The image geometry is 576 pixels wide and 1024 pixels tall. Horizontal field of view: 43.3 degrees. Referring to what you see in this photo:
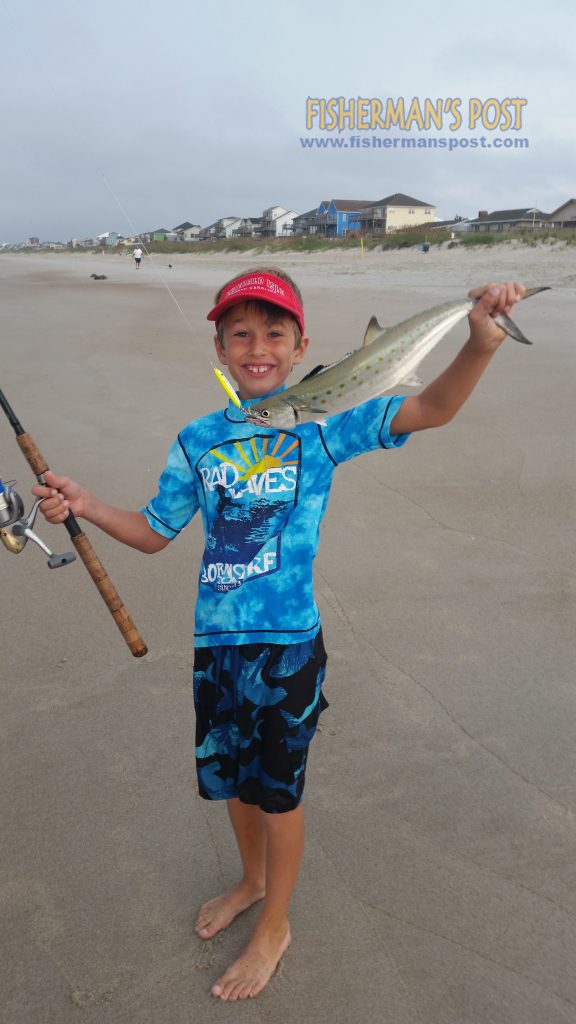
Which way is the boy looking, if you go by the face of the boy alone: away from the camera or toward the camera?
toward the camera

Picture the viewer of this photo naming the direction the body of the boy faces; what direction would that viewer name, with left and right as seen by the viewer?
facing the viewer and to the left of the viewer
